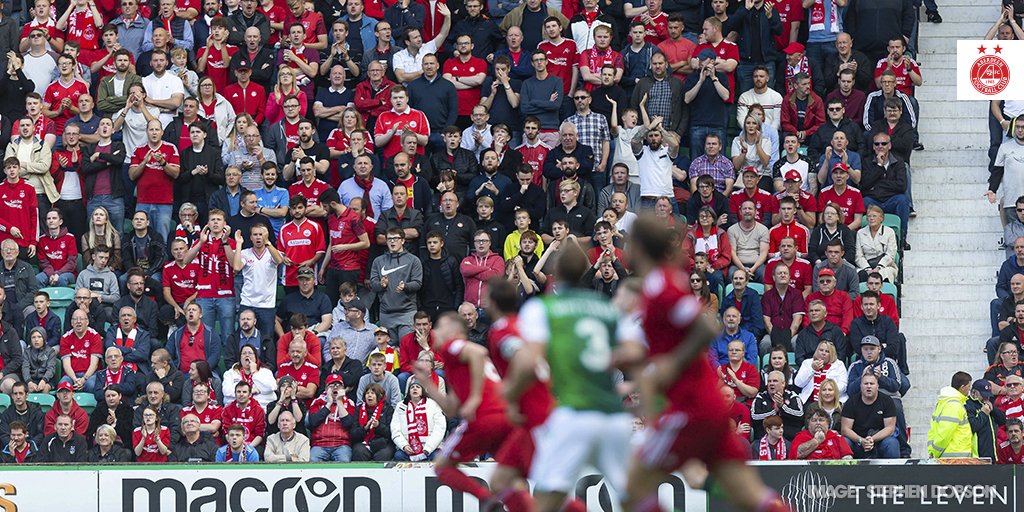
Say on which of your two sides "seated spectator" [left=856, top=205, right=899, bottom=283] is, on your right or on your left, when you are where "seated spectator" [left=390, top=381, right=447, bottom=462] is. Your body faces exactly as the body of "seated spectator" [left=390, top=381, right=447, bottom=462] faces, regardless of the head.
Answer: on your left

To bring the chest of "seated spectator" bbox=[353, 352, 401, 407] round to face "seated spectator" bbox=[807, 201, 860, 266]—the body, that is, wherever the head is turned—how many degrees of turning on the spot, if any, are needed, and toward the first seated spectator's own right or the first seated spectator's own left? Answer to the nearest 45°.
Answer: approximately 90° to the first seated spectator's own left

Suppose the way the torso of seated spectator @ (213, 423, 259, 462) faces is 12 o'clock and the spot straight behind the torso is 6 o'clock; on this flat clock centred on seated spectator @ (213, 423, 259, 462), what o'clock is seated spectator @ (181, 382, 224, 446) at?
seated spectator @ (181, 382, 224, 446) is roughly at 5 o'clock from seated spectator @ (213, 423, 259, 462).

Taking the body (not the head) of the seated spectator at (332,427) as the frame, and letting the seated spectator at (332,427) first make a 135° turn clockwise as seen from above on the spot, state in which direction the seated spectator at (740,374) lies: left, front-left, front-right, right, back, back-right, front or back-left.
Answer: back-right

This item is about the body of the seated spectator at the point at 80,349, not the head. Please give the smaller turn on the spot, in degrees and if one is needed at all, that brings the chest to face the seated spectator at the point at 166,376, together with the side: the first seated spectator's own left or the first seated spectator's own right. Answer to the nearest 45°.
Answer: approximately 45° to the first seated spectator's own left

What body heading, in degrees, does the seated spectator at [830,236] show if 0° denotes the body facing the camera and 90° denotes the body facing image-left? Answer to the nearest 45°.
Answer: approximately 0°
